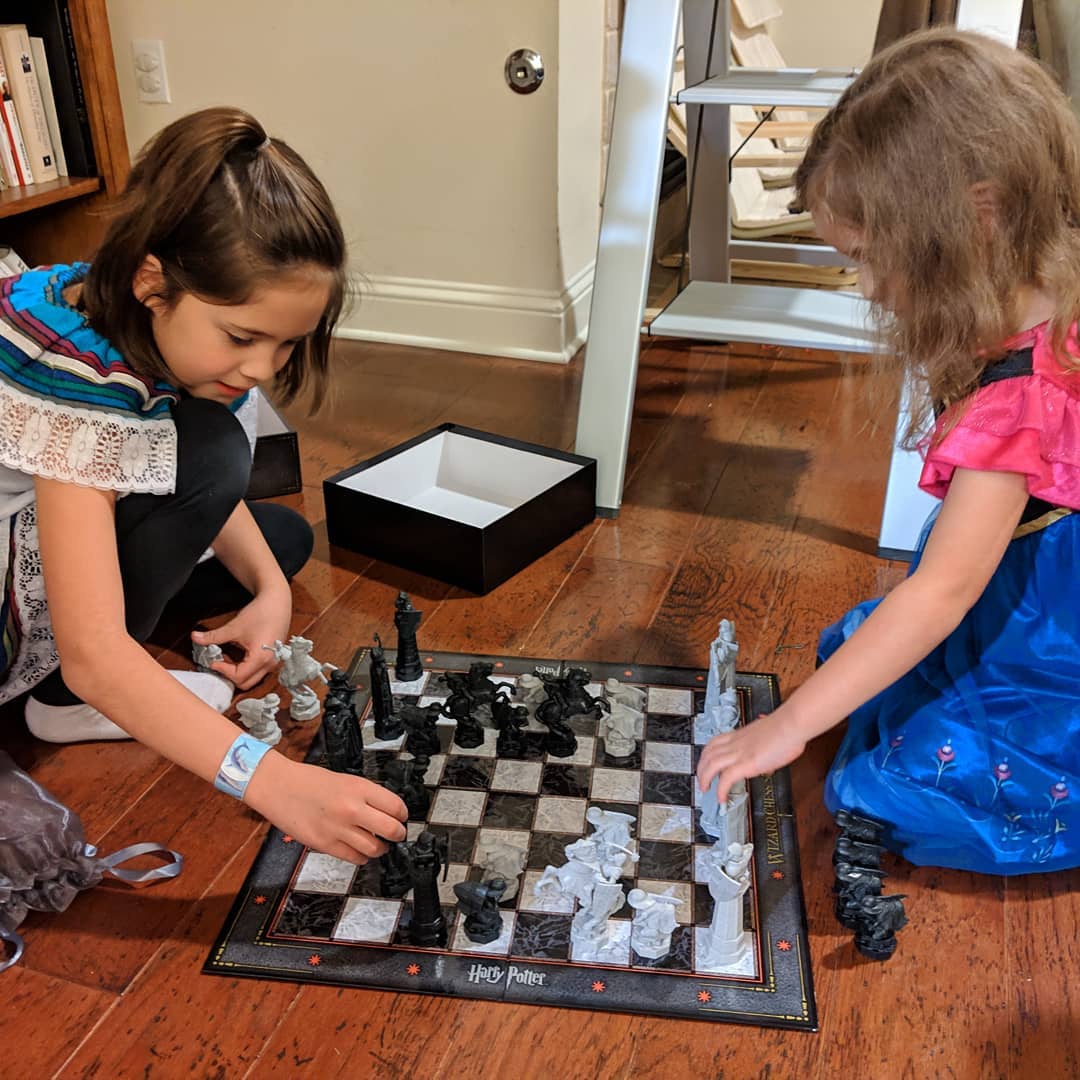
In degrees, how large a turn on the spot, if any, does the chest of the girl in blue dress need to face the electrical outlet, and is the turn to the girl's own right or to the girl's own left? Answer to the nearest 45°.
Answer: approximately 45° to the girl's own right

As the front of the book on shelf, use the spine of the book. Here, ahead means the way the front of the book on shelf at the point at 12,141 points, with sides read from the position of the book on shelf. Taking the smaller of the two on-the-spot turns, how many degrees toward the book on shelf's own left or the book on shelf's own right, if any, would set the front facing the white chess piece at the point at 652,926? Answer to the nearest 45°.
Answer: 0° — it already faces it

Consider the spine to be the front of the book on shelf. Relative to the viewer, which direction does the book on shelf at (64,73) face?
toward the camera

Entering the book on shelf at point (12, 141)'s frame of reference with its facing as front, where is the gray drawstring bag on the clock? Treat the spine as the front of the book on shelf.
The gray drawstring bag is roughly at 12 o'clock from the book on shelf.

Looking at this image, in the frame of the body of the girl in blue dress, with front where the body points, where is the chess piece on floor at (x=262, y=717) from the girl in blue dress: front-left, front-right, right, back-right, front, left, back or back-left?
front

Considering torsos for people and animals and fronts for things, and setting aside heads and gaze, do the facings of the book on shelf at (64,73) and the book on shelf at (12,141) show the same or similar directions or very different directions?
same or similar directions

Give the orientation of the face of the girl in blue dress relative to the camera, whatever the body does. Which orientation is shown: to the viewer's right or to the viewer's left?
to the viewer's left

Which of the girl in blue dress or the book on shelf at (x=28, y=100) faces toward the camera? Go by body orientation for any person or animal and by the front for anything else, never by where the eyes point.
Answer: the book on shelf

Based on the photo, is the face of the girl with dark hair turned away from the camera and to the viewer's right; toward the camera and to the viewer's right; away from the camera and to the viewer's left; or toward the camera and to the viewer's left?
toward the camera and to the viewer's right

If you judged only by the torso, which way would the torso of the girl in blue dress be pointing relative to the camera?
to the viewer's left

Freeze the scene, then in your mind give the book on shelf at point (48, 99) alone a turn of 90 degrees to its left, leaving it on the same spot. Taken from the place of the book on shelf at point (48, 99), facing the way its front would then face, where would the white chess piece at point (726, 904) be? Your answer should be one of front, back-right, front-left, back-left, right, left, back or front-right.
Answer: right

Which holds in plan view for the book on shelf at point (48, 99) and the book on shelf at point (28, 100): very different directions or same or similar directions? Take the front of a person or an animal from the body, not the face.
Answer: same or similar directions

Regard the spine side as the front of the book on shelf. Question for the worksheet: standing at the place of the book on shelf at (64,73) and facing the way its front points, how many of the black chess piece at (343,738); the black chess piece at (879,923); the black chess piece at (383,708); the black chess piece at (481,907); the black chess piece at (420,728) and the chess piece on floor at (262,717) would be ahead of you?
6

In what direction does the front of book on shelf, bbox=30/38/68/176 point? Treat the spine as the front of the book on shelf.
toward the camera
